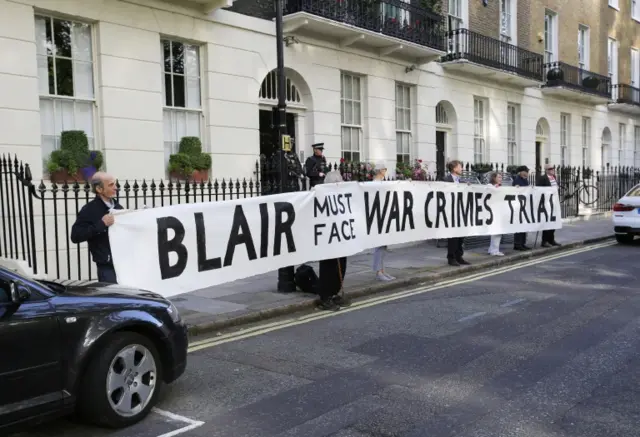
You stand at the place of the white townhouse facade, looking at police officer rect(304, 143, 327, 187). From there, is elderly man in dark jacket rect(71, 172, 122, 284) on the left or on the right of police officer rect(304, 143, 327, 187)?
right

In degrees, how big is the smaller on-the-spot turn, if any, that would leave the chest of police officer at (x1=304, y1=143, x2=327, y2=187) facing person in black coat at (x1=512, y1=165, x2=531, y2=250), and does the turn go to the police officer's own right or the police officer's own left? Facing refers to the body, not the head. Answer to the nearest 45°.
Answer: approximately 90° to the police officer's own left

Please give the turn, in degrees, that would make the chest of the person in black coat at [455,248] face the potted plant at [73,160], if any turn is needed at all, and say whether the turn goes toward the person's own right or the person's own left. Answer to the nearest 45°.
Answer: approximately 90° to the person's own right

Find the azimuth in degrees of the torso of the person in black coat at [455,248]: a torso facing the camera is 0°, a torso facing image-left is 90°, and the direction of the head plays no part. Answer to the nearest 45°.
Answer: approximately 315°

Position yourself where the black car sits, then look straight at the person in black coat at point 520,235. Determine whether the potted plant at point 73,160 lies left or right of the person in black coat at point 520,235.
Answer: left

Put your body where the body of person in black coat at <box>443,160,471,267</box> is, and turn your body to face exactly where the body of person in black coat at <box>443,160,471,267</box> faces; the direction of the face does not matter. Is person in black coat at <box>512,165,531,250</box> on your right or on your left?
on your left

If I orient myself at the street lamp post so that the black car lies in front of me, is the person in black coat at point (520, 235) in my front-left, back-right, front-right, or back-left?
back-left

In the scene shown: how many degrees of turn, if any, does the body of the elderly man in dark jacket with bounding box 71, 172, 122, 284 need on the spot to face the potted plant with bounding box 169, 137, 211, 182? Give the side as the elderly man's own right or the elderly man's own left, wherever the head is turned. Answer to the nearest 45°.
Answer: approximately 90° to the elderly man's own left

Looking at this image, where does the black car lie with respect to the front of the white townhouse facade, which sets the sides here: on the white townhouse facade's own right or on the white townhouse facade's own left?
on the white townhouse facade's own right

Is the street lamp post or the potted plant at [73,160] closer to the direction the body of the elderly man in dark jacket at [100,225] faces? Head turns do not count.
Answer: the street lamp post

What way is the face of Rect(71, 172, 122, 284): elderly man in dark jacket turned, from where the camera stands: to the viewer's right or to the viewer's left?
to the viewer's right
